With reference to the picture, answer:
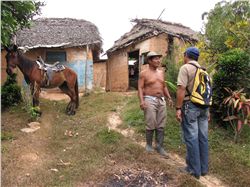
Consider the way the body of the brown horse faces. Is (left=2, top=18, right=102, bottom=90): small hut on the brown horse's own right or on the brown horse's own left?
on the brown horse's own right

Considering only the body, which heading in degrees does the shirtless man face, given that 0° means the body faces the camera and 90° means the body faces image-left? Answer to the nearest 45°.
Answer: approximately 315°

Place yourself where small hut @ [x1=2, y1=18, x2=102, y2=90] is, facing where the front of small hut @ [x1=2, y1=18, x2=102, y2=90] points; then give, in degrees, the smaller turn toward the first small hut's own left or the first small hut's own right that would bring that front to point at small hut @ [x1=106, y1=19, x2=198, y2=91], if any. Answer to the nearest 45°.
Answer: approximately 90° to the first small hut's own left

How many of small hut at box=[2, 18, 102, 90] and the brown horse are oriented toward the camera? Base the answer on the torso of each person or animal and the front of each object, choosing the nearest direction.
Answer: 1

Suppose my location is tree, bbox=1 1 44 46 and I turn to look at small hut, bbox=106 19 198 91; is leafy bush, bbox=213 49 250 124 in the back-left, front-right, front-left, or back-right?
front-right

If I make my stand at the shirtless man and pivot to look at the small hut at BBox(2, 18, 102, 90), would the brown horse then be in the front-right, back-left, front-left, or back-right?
front-left

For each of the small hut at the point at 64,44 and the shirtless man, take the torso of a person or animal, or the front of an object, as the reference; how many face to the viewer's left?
0

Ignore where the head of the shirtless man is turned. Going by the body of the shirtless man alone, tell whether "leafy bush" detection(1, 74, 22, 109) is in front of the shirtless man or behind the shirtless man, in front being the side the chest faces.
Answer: behind

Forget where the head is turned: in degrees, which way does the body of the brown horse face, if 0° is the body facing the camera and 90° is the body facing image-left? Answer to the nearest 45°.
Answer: approximately 90°

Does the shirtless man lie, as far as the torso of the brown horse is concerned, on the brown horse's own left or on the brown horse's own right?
on the brown horse's own left

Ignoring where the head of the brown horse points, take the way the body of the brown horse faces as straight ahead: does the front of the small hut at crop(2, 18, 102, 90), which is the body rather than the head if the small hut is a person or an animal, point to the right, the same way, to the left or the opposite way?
to the left

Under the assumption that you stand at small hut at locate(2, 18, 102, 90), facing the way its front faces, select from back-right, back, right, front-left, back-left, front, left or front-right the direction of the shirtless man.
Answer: front

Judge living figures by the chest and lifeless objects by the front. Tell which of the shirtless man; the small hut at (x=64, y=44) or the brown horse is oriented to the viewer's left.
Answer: the brown horse

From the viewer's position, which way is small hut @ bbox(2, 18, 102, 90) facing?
facing the viewer

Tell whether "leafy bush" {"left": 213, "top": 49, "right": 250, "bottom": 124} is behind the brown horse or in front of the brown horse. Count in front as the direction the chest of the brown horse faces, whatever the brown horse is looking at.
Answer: behind
